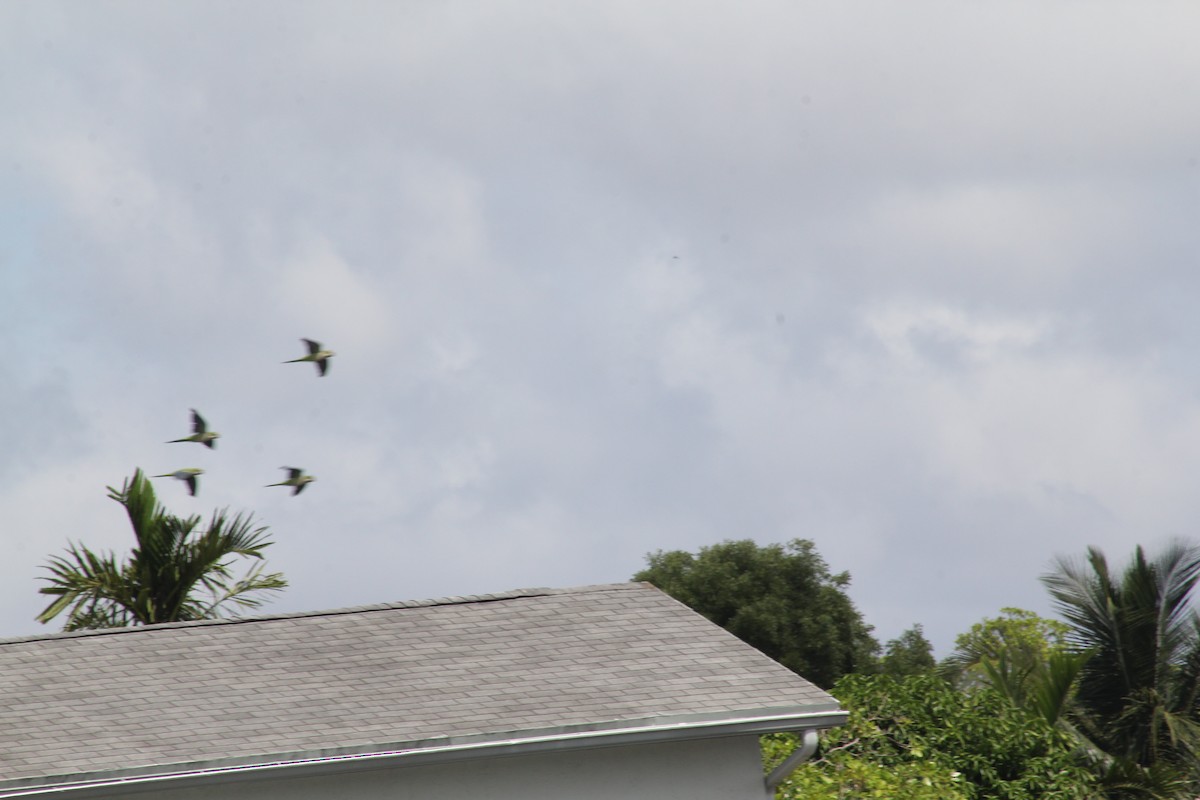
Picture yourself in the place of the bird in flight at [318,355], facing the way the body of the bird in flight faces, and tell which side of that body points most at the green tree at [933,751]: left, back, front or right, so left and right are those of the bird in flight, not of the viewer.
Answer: front

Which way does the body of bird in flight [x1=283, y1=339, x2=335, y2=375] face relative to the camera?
to the viewer's right

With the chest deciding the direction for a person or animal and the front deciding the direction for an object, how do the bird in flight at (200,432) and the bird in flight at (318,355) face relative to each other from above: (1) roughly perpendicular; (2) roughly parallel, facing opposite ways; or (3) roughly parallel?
roughly parallel

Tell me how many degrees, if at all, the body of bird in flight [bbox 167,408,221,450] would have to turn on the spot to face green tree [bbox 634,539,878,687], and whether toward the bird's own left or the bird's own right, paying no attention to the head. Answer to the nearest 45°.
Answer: approximately 45° to the bird's own left

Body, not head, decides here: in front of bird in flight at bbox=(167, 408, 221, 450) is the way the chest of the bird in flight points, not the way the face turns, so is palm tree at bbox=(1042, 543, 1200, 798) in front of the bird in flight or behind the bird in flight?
in front

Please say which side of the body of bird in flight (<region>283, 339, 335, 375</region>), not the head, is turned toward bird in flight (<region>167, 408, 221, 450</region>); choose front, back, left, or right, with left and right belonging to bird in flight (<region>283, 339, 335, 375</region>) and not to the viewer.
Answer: back

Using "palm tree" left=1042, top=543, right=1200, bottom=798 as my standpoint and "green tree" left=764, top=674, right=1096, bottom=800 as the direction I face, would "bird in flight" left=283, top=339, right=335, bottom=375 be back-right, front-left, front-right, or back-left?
front-right

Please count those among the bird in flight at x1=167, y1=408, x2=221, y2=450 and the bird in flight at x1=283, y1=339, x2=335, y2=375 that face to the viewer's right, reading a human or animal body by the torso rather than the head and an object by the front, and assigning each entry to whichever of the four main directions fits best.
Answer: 2

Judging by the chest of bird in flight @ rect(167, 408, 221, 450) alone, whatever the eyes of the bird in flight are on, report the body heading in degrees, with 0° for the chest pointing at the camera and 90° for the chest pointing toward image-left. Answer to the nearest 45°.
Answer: approximately 270°
